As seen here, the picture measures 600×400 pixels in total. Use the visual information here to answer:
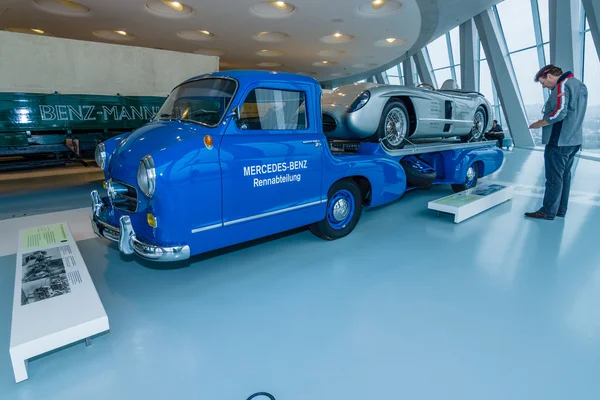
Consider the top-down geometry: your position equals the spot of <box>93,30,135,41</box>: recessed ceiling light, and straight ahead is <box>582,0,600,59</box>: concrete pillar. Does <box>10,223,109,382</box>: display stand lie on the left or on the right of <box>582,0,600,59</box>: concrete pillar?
right

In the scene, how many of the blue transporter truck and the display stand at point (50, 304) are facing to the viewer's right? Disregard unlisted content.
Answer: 0

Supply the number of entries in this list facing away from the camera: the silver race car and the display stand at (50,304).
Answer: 0

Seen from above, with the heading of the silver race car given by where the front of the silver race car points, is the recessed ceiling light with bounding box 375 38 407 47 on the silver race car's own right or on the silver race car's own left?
on the silver race car's own right

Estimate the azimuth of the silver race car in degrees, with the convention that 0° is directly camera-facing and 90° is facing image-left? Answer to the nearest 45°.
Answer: approximately 45°

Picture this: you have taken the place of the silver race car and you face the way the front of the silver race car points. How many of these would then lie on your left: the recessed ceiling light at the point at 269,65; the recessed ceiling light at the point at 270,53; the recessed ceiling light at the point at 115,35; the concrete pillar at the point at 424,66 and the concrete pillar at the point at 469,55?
0

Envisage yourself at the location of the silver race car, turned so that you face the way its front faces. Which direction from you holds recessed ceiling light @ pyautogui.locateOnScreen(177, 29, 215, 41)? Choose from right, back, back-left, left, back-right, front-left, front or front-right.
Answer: right

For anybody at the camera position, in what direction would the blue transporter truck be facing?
facing the viewer and to the left of the viewer

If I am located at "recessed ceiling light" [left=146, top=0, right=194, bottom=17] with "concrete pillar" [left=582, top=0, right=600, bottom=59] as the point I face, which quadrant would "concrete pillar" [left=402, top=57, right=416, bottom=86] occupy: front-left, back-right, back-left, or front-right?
front-left

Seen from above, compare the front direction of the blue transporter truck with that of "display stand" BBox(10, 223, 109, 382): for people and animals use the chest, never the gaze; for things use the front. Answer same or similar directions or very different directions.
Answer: same or similar directions

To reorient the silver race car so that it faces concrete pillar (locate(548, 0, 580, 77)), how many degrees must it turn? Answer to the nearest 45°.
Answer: approximately 180°

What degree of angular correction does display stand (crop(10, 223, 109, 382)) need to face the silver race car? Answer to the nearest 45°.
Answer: approximately 180°

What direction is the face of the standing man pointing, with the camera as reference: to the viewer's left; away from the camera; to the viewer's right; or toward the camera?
to the viewer's left

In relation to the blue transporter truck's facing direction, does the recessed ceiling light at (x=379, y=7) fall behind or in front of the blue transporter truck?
behind

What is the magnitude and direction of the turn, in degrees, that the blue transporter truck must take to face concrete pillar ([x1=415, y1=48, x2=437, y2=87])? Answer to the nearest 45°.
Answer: approximately 180°
